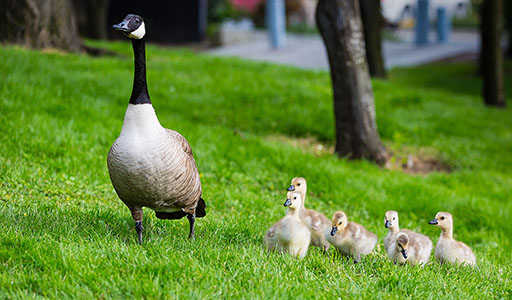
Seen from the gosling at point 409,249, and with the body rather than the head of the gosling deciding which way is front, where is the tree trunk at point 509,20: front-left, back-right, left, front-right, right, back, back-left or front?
back-right

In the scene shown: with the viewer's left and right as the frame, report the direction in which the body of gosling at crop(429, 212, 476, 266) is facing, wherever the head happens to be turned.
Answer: facing to the left of the viewer

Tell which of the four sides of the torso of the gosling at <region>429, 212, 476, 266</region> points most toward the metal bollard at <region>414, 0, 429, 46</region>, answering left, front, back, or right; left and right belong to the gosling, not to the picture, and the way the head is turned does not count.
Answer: right

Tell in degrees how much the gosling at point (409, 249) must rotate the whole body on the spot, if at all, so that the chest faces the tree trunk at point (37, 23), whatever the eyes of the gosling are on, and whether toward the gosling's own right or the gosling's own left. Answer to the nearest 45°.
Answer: approximately 90° to the gosling's own right

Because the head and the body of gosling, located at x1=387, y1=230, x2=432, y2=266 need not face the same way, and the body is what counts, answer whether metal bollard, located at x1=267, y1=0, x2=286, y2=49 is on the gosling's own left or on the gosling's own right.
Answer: on the gosling's own right

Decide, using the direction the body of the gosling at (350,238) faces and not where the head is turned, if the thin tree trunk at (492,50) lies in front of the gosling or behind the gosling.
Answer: behind

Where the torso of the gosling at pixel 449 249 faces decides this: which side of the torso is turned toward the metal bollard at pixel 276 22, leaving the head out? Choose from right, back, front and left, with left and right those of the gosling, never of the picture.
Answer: right

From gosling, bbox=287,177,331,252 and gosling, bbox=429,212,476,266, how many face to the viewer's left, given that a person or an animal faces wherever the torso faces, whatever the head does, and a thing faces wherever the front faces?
2

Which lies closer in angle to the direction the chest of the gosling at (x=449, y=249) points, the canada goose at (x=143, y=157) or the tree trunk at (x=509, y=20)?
the canada goose

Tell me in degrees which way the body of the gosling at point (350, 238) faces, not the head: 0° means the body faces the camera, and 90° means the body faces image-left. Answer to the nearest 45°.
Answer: approximately 45°

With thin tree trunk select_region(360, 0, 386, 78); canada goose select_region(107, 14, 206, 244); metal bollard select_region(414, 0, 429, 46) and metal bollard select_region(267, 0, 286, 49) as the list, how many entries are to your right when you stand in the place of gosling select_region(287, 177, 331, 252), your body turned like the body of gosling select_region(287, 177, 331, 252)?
3

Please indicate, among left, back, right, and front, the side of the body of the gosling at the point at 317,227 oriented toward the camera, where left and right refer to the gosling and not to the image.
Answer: left

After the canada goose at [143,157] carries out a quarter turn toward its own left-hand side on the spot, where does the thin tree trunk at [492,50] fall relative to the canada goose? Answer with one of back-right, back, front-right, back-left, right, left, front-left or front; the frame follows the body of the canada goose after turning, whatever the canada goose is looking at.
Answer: left
